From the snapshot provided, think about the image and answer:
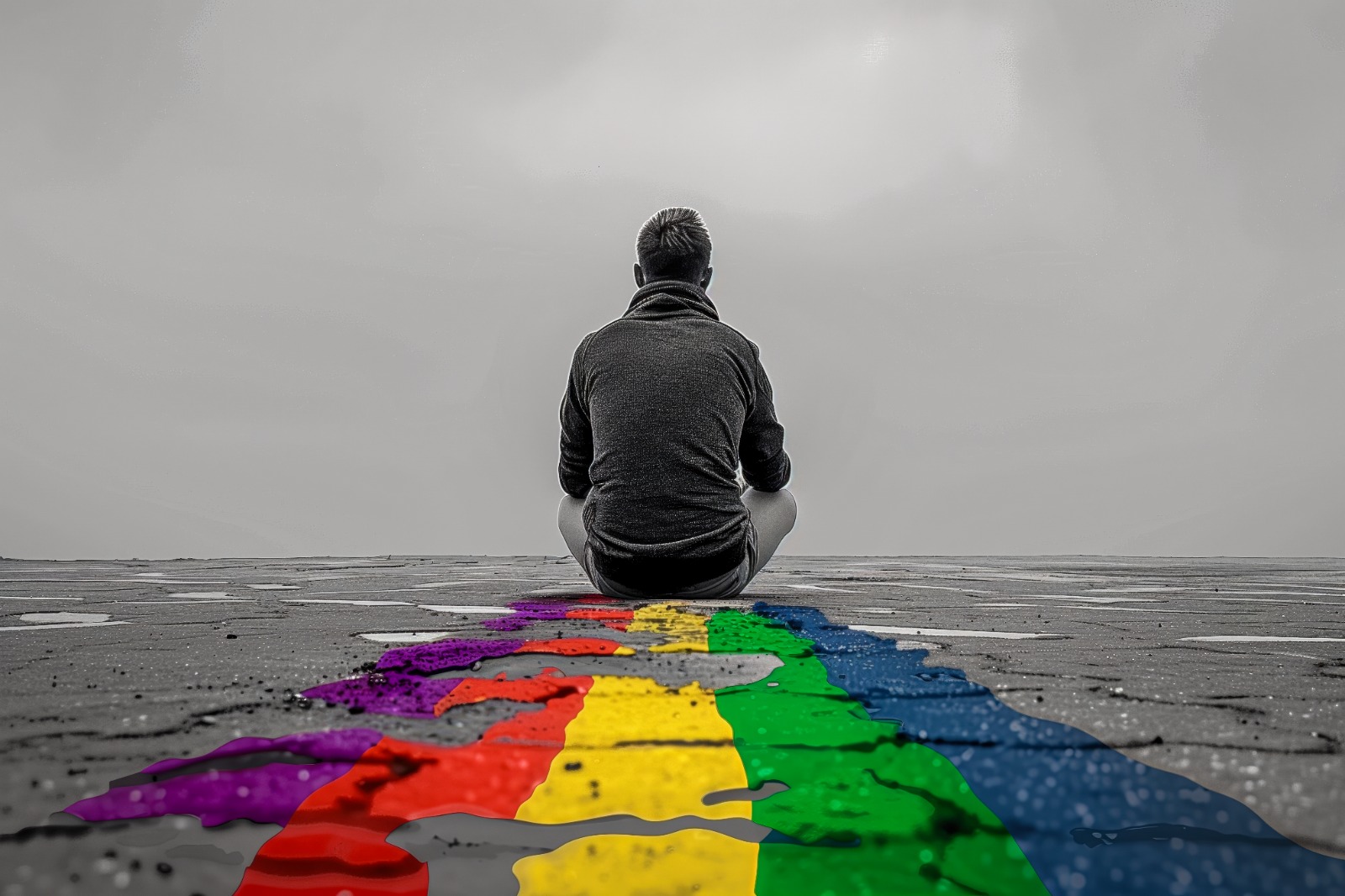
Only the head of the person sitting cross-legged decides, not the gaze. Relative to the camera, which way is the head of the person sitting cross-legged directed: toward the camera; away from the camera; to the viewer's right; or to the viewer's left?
away from the camera

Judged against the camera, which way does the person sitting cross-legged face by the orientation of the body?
away from the camera
